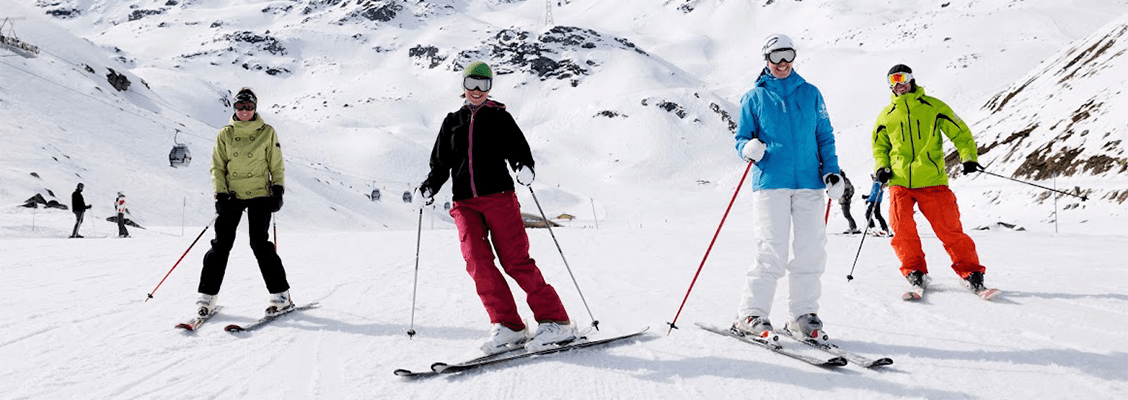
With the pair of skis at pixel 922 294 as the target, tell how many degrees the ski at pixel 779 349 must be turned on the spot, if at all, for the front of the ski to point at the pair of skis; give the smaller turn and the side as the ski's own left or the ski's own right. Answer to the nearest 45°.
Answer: approximately 90° to the ski's own left

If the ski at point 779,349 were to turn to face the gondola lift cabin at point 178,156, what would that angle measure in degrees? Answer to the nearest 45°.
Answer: approximately 180°

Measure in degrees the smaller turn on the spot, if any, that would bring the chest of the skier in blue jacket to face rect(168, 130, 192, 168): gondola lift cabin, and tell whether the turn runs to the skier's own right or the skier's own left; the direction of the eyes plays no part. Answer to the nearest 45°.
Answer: approximately 135° to the skier's own right

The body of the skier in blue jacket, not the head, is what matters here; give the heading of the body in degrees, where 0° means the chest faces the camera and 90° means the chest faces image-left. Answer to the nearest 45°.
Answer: approximately 0°

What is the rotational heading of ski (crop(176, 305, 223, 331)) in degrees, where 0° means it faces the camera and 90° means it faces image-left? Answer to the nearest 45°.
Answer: approximately 45°

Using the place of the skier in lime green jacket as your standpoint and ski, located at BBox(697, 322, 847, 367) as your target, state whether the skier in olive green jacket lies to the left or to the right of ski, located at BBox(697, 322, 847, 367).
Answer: right

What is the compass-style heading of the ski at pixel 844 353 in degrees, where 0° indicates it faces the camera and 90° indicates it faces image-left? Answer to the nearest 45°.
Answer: approximately 315°

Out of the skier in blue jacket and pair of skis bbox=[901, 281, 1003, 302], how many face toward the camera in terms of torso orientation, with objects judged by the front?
2

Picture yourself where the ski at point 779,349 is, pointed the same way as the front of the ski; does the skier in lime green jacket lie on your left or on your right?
on your left
